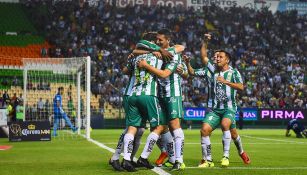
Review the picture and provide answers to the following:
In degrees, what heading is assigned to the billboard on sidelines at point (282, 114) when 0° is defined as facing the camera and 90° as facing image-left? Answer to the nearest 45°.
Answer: approximately 0°

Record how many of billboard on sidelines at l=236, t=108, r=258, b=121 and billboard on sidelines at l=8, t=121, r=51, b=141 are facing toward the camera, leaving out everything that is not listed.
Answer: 2

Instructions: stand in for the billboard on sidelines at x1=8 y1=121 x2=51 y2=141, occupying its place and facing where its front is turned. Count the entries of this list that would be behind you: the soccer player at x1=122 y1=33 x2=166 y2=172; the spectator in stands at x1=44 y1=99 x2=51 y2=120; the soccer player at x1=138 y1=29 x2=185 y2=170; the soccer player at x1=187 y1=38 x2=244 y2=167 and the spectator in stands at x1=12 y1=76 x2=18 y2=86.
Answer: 2

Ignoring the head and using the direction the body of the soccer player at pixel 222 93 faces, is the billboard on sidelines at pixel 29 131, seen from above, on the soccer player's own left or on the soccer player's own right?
on the soccer player's own right

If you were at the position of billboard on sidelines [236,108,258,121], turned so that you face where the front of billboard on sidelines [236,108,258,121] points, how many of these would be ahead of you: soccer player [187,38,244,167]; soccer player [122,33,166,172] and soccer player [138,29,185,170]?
3

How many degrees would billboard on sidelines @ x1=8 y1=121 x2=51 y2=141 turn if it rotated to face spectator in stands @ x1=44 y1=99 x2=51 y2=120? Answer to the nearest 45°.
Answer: approximately 180°
